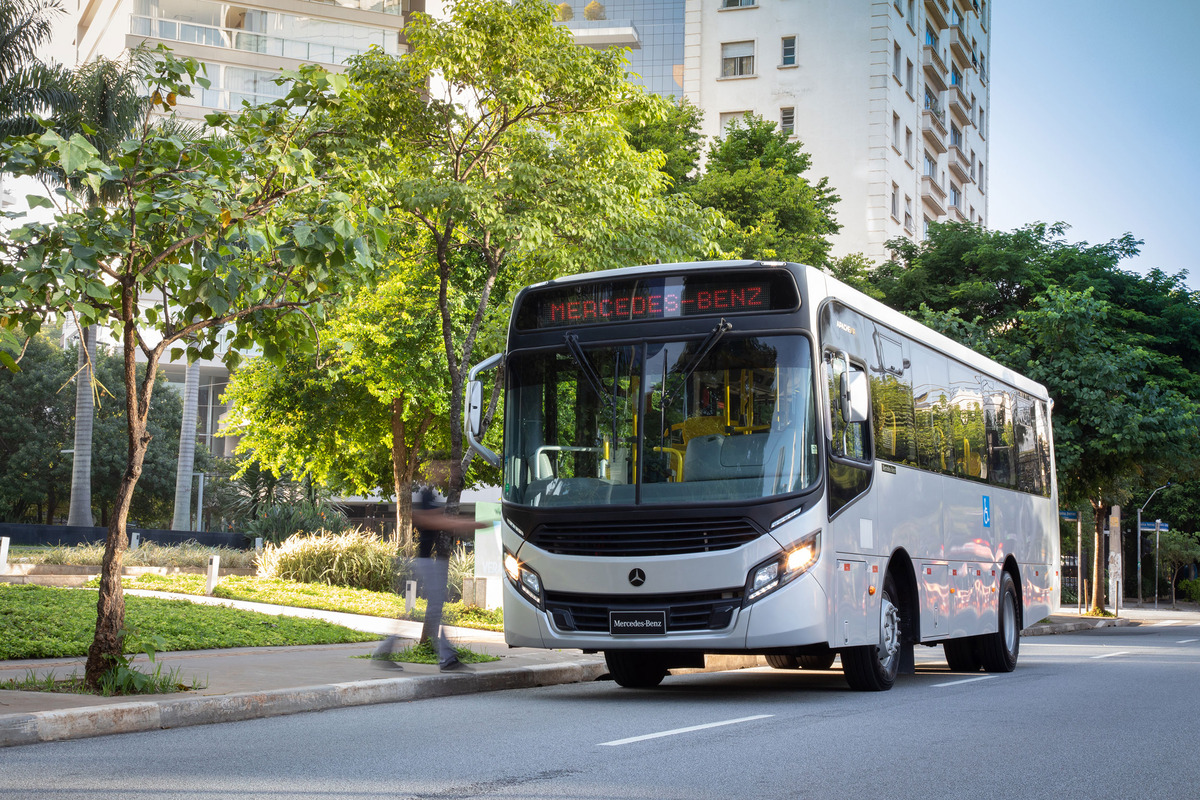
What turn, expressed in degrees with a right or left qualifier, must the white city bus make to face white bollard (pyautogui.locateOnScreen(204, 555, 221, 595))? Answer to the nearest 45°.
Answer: approximately 90° to its right

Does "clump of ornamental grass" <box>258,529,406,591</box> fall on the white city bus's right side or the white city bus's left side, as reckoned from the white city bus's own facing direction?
on its right

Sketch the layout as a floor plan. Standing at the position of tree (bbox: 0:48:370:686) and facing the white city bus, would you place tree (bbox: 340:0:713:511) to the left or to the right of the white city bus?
left

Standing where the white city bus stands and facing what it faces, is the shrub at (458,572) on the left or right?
on its right

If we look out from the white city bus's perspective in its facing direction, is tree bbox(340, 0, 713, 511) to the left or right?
on its right

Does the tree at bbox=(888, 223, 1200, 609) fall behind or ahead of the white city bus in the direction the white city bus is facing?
behind

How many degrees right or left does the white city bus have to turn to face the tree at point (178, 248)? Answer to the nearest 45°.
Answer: approximately 45° to its right

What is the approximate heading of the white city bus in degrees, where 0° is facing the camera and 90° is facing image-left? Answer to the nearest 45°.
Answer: approximately 45°
